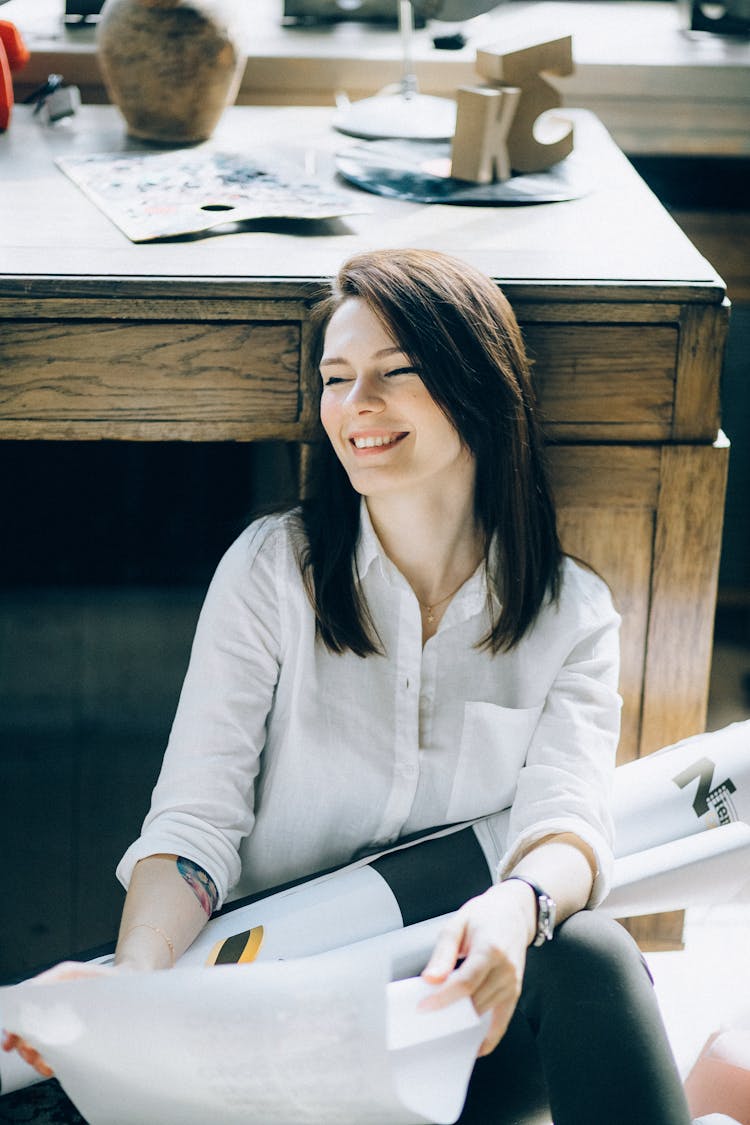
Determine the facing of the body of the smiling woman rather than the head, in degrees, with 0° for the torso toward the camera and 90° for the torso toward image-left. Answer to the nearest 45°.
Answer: approximately 0°

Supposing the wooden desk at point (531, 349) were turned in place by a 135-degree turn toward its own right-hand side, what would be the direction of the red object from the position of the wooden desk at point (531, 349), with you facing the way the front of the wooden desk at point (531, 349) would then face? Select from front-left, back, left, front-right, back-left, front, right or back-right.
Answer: front

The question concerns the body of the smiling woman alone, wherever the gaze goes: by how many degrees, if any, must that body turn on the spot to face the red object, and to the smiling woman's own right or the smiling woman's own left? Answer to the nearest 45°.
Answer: approximately 135° to the smiling woman's own right

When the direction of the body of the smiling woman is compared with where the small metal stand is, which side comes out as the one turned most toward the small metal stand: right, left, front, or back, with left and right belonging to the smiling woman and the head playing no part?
back

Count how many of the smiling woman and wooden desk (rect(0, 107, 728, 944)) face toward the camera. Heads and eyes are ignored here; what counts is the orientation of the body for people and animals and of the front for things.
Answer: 2

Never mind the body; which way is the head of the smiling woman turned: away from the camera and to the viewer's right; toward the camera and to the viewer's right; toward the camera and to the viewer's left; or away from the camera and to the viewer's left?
toward the camera and to the viewer's left

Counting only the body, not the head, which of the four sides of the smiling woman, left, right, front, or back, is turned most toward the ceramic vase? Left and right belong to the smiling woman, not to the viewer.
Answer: back

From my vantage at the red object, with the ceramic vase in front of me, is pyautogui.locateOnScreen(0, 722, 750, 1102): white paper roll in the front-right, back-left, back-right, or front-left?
front-right

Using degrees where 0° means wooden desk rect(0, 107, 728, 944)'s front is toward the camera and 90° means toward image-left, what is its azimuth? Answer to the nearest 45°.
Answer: approximately 0°
